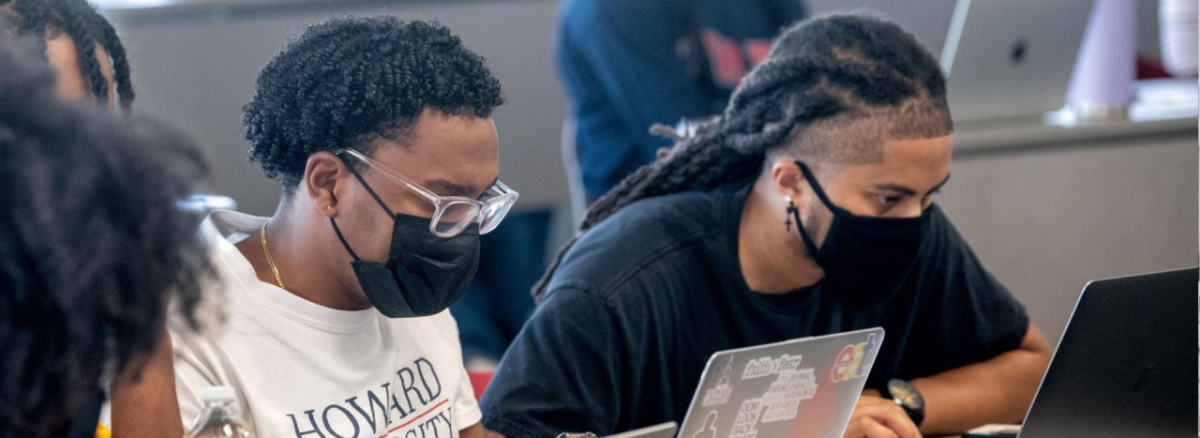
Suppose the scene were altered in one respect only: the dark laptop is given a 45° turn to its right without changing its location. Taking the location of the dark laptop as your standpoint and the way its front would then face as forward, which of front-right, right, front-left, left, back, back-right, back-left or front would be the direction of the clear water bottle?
back-left

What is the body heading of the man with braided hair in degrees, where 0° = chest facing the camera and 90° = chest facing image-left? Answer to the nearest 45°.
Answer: approximately 315°

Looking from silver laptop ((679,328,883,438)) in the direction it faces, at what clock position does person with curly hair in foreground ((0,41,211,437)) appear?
The person with curly hair in foreground is roughly at 9 o'clock from the silver laptop.

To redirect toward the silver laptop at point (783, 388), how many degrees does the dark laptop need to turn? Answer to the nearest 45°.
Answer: approximately 90° to its left

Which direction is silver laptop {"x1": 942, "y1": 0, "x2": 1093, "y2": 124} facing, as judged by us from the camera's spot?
facing away from the viewer and to the left of the viewer

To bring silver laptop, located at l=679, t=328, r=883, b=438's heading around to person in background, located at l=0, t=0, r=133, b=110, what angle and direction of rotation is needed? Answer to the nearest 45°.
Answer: approximately 45° to its left

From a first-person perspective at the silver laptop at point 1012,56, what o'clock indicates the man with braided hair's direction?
The man with braided hair is roughly at 8 o'clock from the silver laptop.

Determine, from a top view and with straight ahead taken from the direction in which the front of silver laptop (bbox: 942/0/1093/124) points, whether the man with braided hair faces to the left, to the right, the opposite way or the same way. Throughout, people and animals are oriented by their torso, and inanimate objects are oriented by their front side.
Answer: the opposite way

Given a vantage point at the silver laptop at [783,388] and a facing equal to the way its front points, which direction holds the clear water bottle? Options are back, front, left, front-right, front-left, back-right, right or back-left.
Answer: front-left

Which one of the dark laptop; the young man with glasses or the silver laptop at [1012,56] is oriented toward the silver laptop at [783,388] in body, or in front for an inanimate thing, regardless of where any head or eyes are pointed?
the young man with glasses

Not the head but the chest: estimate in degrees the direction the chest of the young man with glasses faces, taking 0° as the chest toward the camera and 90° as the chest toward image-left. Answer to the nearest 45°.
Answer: approximately 315°

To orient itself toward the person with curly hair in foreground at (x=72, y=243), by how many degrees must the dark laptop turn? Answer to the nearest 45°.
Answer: approximately 90° to its left

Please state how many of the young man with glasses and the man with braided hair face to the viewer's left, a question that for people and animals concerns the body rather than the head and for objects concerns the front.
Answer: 0
